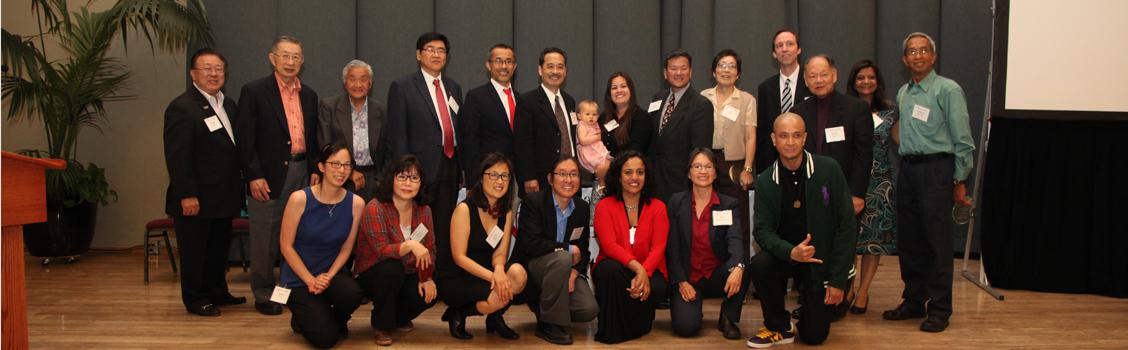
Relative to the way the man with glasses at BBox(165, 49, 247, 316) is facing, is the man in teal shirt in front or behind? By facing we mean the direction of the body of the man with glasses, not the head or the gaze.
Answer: in front

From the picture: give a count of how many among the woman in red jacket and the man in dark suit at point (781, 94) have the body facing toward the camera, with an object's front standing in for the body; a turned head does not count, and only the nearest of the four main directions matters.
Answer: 2

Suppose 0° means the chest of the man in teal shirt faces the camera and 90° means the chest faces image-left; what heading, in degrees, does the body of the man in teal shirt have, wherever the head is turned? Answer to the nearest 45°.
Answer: approximately 45°

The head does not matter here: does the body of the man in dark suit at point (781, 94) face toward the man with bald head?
yes

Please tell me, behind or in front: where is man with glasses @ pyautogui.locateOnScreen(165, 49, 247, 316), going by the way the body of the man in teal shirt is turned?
in front
